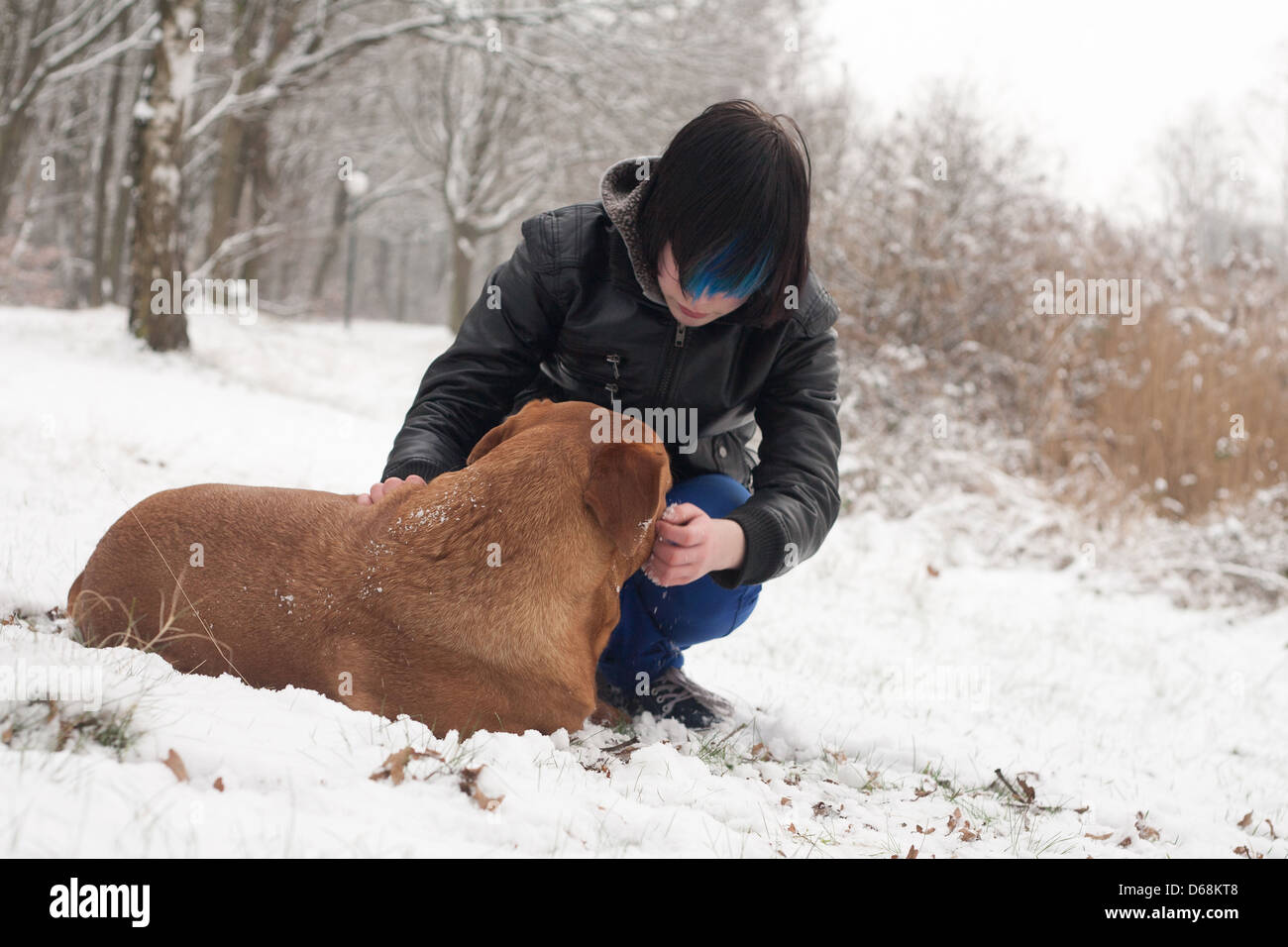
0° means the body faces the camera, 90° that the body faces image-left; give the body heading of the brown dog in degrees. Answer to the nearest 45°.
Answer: approximately 270°

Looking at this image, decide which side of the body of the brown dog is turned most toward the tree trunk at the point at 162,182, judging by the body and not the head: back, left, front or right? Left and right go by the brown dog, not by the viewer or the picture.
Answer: left

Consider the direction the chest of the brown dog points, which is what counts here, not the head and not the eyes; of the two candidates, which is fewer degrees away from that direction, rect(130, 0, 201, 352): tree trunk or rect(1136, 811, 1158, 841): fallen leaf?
the fallen leaf
